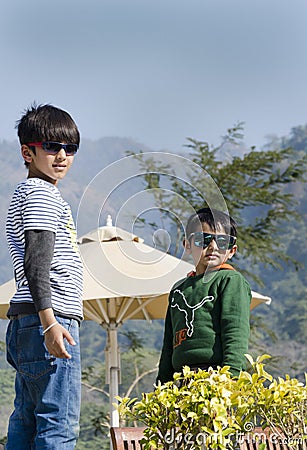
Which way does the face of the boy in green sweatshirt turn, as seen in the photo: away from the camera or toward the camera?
toward the camera

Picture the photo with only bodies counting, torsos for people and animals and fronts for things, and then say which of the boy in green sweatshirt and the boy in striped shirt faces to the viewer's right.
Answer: the boy in striped shirt

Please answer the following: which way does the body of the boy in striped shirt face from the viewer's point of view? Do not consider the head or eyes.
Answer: to the viewer's right

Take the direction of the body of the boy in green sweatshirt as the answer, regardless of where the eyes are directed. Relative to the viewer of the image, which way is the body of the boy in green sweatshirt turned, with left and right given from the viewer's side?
facing the viewer and to the left of the viewer

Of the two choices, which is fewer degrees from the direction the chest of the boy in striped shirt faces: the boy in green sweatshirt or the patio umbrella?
the boy in green sweatshirt

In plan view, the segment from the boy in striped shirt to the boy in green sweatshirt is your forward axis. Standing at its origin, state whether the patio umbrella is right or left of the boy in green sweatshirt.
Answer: left

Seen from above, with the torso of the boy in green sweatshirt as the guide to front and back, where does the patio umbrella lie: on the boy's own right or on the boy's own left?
on the boy's own right

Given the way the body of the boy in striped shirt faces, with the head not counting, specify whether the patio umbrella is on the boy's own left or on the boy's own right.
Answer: on the boy's own left

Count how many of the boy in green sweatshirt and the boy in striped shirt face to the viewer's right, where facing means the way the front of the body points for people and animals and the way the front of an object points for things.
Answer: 1

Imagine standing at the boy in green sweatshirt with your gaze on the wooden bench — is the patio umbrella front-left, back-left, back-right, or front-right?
back-right

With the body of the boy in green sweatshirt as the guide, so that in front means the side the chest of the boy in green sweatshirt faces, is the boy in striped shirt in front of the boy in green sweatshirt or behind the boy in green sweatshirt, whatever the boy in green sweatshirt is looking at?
in front

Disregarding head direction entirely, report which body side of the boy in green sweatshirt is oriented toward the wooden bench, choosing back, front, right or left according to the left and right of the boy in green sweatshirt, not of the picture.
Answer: front
